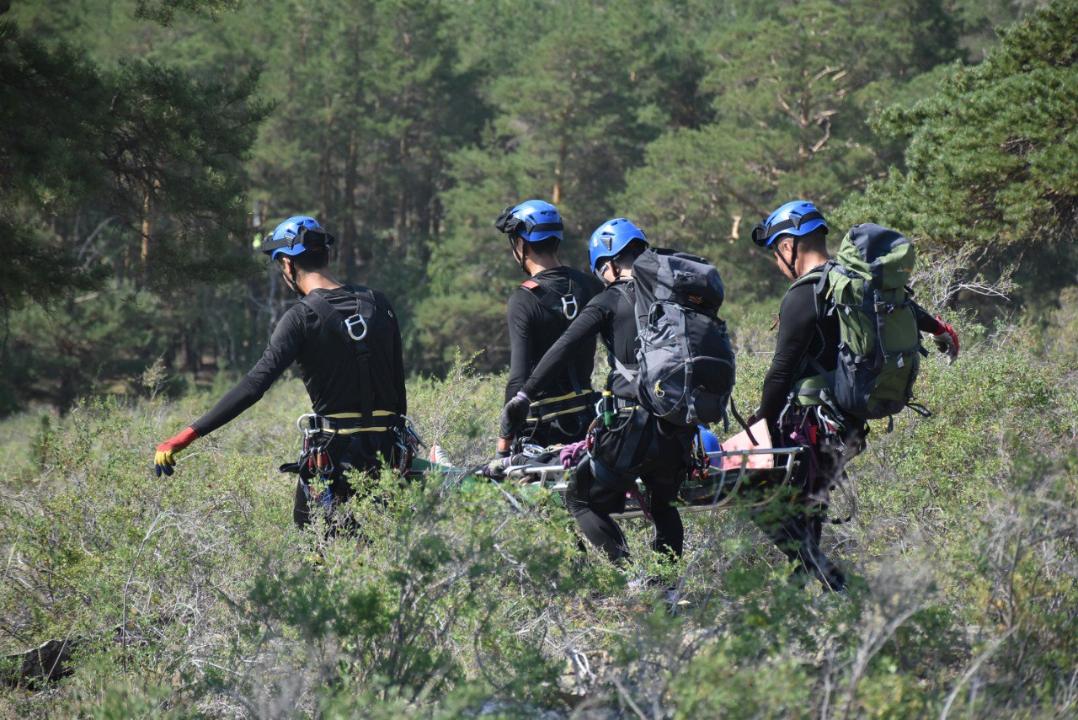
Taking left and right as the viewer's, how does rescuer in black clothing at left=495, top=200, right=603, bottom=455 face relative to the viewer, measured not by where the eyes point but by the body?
facing away from the viewer and to the left of the viewer

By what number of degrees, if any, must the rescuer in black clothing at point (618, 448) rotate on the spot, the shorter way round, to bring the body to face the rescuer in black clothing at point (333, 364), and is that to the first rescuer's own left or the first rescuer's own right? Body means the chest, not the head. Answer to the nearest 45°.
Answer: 0° — they already face them

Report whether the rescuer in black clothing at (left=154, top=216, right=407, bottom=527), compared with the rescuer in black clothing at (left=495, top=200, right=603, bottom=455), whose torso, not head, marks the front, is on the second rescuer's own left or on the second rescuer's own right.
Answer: on the second rescuer's own left

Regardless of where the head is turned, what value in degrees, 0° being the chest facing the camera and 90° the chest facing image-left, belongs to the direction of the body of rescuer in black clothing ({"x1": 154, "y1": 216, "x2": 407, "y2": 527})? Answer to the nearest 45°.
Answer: approximately 135°

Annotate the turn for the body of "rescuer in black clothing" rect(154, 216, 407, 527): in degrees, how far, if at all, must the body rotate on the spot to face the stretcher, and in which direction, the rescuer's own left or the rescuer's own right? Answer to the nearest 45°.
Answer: approximately 135° to the rescuer's own right

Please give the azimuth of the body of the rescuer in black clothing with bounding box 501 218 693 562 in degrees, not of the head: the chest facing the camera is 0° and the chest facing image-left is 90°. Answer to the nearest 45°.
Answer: approximately 90°

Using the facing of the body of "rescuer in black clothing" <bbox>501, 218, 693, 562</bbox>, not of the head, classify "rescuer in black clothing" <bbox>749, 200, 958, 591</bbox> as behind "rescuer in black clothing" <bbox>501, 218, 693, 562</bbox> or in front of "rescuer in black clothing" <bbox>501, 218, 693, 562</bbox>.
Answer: behind
